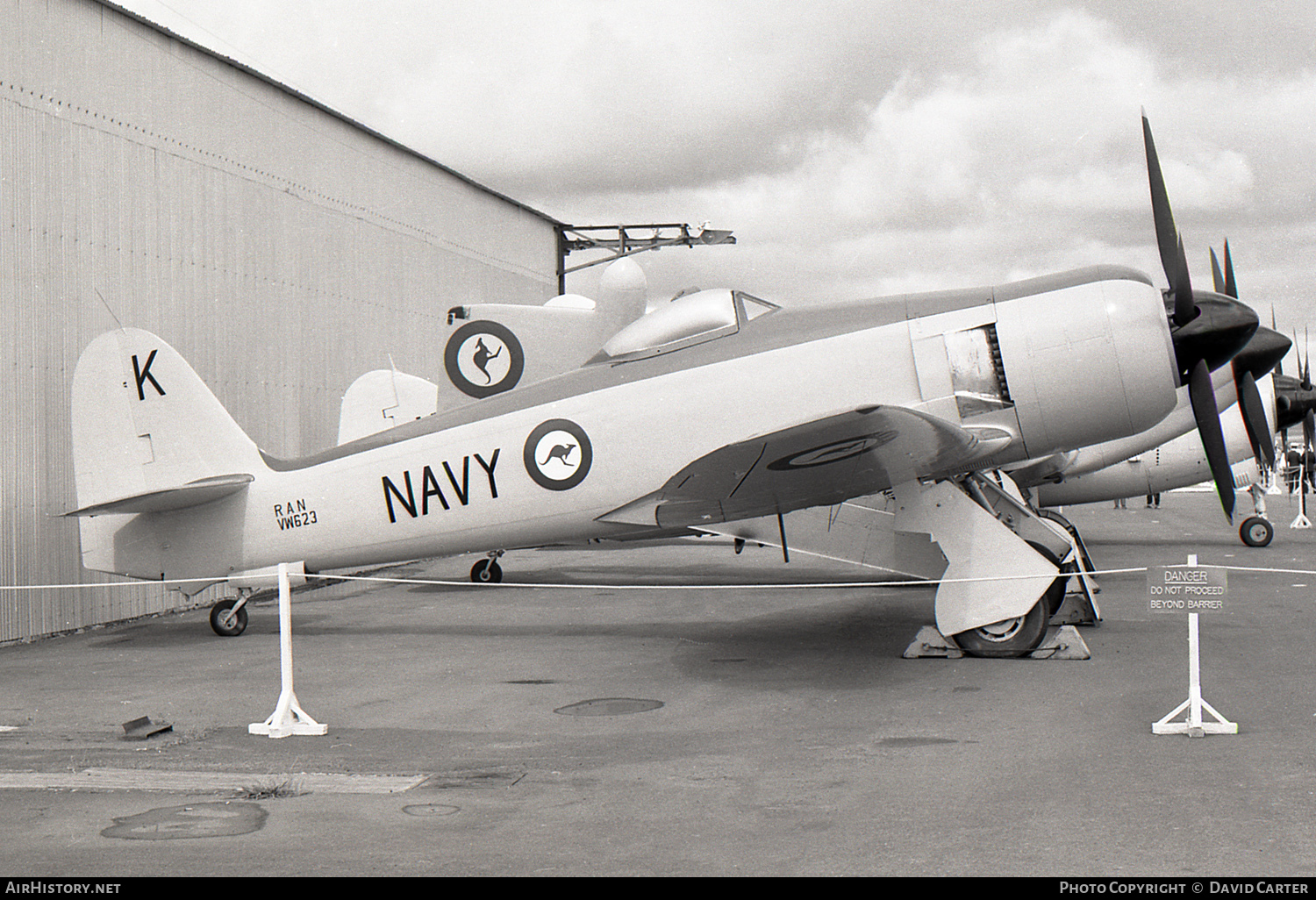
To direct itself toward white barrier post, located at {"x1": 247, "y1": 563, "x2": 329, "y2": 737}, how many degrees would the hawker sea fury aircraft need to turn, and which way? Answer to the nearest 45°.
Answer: approximately 135° to its right

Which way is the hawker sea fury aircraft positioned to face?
to the viewer's right

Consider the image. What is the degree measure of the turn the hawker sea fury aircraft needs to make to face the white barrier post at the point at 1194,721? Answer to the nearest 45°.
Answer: approximately 45° to its right
